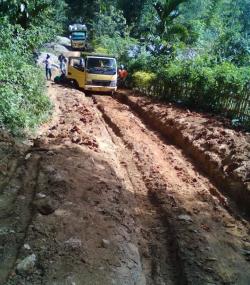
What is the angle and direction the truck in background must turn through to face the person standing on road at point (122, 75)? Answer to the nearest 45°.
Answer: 0° — it already faces them

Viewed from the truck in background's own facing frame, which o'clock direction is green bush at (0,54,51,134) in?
The green bush is roughly at 12 o'clock from the truck in background.

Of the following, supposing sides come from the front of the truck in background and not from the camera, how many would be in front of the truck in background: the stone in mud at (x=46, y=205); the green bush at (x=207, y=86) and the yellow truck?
3

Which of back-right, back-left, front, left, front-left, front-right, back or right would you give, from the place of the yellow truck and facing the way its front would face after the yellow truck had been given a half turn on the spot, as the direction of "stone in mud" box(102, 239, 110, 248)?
back-left

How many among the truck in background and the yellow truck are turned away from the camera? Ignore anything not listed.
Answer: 0

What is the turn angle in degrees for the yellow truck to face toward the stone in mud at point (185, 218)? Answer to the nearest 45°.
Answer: approximately 45° to its right

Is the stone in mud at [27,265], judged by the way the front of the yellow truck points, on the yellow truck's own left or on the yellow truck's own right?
on the yellow truck's own right

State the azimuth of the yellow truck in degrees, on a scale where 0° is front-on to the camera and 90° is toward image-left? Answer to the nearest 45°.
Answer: approximately 315°

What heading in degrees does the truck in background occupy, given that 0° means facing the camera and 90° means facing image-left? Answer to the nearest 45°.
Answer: approximately 0°

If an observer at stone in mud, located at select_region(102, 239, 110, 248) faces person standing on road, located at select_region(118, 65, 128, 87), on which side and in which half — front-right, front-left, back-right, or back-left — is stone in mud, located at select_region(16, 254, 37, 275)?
back-left

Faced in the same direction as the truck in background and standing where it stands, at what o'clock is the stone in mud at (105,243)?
The stone in mud is roughly at 12 o'clock from the truck in background.

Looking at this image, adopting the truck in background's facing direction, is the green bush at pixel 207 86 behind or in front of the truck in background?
in front

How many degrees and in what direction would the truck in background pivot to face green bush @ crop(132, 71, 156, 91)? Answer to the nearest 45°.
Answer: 0° — it already faces it

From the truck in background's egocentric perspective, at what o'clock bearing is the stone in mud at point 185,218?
The stone in mud is roughly at 12 o'clock from the truck in background.
